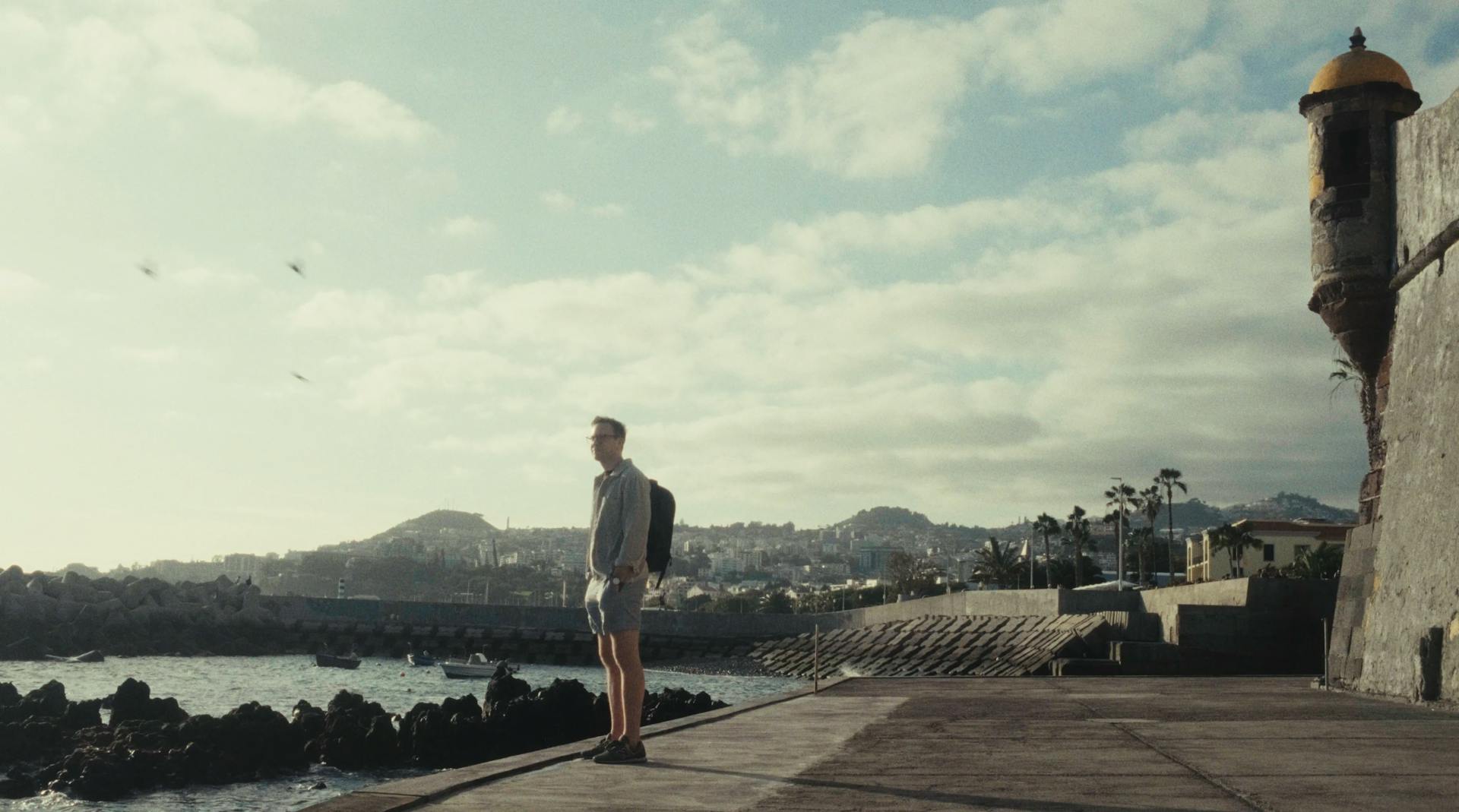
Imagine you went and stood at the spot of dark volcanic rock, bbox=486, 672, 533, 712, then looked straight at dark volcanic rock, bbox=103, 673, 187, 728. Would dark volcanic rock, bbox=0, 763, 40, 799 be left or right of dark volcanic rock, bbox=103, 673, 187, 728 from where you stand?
left

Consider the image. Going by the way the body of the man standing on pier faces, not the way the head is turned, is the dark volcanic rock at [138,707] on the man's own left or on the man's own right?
on the man's own right

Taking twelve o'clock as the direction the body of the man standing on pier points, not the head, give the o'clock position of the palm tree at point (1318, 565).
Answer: The palm tree is roughly at 4 o'clock from the man standing on pier.

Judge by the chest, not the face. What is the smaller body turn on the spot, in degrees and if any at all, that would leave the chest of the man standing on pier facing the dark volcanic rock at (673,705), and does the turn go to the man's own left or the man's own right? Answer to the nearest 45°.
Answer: approximately 90° to the man's own right

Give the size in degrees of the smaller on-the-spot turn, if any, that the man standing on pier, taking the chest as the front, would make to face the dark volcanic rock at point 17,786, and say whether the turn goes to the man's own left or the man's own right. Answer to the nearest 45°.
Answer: approximately 45° to the man's own right

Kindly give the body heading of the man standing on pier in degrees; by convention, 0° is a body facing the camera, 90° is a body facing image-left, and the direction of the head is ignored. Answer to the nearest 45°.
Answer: approximately 90°
